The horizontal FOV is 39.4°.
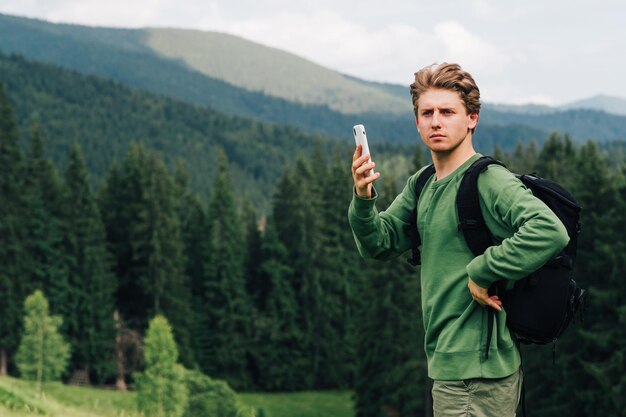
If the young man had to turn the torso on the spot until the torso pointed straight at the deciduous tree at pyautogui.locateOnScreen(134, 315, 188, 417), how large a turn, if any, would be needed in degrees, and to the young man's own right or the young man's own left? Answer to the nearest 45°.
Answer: approximately 135° to the young man's own right

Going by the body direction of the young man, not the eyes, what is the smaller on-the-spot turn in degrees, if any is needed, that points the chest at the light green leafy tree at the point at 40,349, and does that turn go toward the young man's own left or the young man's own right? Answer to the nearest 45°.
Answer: approximately 90° to the young man's own right

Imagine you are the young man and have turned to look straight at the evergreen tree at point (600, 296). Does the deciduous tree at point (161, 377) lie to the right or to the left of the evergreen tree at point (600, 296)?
left

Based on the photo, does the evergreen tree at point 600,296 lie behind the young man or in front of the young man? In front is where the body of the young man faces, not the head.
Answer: behind

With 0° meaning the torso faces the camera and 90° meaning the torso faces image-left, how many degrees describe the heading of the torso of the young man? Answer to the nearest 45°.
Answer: approximately 45°
